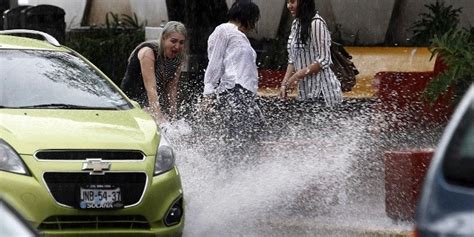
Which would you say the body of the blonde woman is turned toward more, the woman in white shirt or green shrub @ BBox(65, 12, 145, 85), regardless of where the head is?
the woman in white shirt

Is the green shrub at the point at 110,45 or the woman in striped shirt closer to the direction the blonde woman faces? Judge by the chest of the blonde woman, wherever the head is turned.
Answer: the woman in striped shirt

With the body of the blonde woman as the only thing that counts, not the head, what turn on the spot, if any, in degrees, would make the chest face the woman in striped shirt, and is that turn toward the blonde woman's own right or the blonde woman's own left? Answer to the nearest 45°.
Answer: approximately 45° to the blonde woman's own left

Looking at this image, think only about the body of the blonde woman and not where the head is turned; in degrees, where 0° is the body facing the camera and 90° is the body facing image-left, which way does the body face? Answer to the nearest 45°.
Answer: approximately 315°

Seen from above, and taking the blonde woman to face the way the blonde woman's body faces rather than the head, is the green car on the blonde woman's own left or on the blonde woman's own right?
on the blonde woman's own right

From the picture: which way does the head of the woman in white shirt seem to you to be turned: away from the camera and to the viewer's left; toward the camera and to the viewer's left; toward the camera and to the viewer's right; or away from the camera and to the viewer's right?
away from the camera and to the viewer's right

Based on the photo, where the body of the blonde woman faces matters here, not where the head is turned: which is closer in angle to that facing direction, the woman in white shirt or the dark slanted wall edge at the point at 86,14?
the woman in white shirt

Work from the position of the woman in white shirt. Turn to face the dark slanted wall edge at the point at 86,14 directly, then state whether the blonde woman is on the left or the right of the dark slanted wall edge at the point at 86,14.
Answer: left
